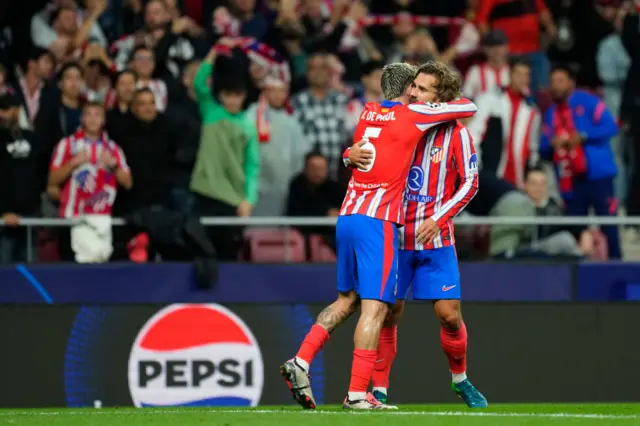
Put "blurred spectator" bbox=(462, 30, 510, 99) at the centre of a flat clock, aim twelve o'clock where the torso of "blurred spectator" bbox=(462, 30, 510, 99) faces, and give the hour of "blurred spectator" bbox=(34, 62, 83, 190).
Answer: "blurred spectator" bbox=(34, 62, 83, 190) is roughly at 2 o'clock from "blurred spectator" bbox=(462, 30, 510, 99).

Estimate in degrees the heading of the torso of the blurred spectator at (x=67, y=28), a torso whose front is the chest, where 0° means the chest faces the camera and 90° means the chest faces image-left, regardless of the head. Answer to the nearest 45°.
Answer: approximately 0°

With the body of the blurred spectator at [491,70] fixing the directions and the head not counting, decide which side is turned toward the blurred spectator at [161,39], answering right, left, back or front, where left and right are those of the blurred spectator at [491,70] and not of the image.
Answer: right
